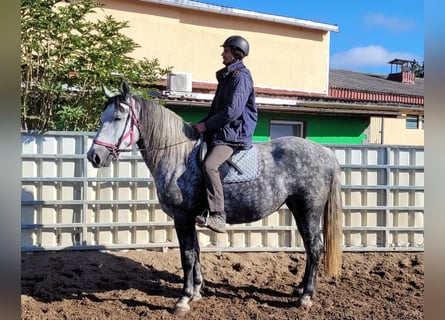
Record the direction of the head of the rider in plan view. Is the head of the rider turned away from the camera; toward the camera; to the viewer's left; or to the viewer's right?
to the viewer's left

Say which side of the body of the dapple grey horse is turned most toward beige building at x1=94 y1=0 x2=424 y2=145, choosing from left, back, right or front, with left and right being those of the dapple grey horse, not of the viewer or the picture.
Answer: right

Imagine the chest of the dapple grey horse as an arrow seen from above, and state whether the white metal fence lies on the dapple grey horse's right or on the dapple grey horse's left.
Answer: on the dapple grey horse's right

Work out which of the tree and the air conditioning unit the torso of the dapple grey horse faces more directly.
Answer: the tree

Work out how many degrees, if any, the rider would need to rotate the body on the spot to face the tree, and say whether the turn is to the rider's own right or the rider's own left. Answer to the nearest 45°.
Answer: approximately 45° to the rider's own right

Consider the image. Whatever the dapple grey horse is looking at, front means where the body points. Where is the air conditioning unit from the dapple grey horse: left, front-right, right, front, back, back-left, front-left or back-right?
right

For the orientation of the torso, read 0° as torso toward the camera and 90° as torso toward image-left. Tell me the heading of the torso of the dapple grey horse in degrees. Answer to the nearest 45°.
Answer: approximately 90°

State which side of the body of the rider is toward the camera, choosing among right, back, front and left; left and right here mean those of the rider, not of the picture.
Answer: left
